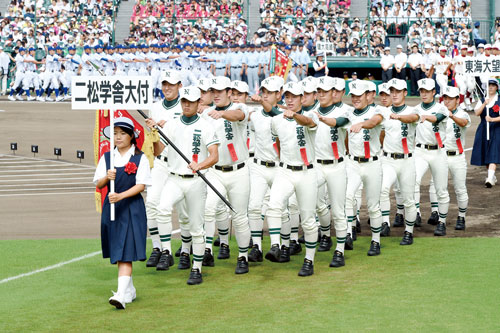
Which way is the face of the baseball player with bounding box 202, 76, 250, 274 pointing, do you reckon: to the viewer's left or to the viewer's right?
to the viewer's left

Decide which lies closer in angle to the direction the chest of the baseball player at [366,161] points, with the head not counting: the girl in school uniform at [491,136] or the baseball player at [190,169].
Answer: the baseball player

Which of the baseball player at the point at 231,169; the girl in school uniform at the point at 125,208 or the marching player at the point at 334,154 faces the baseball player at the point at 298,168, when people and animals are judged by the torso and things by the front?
the marching player

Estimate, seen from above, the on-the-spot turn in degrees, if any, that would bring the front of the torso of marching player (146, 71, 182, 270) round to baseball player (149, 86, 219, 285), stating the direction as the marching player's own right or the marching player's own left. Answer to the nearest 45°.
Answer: approximately 45° to the marching player's own left

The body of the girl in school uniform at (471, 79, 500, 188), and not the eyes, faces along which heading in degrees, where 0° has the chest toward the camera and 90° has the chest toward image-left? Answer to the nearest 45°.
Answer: approximately 45°

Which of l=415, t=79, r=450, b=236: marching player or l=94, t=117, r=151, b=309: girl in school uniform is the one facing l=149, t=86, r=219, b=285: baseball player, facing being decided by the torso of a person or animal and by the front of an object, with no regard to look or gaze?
the marching player

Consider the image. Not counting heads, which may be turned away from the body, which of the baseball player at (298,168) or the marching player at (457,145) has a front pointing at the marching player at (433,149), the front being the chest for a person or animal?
the marching player at (457,145)

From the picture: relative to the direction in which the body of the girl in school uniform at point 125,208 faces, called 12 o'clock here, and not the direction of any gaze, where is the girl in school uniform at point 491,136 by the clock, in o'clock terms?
the girl in school uniform at point 491,136 is roughly at 6 o'clock from the girl in school uniform at point 125,208.

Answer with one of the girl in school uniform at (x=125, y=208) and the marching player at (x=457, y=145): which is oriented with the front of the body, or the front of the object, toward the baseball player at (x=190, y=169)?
the marching player

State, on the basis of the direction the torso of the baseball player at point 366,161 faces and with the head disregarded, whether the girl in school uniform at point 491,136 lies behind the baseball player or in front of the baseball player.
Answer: behind

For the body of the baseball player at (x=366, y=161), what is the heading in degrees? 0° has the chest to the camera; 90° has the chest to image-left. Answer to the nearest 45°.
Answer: approximately 45°

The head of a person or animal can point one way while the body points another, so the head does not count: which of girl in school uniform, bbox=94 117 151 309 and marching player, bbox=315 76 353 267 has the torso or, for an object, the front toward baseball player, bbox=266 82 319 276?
the marching player
